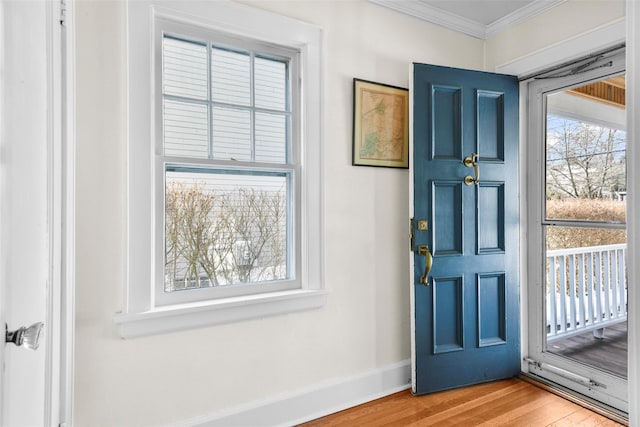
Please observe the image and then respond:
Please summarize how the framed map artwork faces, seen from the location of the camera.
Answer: facing the viewer and to the right of the viewer

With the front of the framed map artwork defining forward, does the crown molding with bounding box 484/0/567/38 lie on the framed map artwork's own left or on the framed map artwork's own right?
on the framed map artwork's own left

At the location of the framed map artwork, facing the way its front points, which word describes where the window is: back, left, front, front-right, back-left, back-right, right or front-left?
right

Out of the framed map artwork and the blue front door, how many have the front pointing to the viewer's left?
0

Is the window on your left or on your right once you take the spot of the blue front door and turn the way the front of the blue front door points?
on your right

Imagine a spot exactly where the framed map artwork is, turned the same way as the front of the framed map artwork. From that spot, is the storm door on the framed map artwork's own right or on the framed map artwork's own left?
on the framed map artwork's own left

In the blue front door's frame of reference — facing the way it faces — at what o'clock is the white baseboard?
The white baseboard is roughly at 3 o'clock from the blue front door.

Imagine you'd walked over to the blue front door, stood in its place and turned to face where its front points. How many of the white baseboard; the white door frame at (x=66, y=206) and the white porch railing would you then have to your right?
2
